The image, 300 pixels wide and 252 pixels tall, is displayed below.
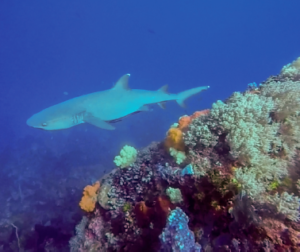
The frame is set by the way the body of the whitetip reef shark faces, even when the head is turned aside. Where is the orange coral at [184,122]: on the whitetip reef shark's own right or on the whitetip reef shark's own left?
on the whitetip reef shark's own left

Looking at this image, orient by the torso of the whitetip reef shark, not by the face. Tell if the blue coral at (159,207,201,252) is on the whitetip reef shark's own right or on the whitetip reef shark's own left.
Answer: on the whitetip reef shark's own left

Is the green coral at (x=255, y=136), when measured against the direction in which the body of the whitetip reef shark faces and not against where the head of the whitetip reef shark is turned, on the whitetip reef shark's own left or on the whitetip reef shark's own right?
on the whitetip reef shark's own left

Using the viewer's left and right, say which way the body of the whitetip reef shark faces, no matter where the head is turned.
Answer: facing to the left of the viewer

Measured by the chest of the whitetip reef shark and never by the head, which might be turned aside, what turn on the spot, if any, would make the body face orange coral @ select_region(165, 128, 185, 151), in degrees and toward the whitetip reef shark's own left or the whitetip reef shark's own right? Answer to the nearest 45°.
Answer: approximately 135° to the whitetip reef shark's own left
